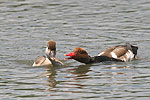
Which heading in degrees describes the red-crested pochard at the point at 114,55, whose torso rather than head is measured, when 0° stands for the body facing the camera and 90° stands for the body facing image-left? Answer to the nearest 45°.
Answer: approximately 90°

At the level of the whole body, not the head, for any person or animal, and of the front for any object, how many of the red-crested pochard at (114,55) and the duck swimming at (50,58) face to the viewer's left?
1

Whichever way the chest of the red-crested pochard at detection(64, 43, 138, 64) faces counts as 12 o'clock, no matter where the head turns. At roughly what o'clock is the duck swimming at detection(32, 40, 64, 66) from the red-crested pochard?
The duck swimming is roughly at 11 o'clock from the red-crested pochard.

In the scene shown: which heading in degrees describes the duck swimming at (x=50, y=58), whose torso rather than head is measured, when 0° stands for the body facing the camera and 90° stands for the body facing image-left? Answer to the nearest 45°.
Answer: approximately 0°
